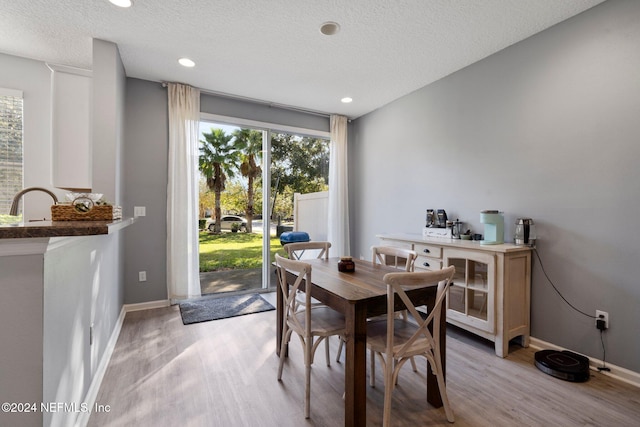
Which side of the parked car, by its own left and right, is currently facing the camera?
left

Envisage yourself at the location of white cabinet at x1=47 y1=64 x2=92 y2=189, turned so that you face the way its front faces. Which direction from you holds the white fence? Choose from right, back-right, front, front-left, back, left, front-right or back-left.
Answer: back

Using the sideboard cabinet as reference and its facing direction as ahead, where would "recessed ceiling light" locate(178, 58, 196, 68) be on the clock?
The recessed ceiling light is roughly at 1 o'clock from the sideboard cabinet.

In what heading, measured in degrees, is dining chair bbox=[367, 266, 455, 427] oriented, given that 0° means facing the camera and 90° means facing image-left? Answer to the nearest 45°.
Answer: approximately 135°
